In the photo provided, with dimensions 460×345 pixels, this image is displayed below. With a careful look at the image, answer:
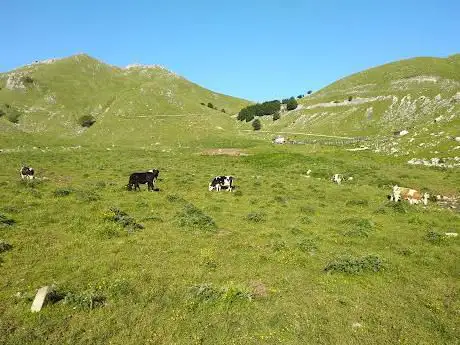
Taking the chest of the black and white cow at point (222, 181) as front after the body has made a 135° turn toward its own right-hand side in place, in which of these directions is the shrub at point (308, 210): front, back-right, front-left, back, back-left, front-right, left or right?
right

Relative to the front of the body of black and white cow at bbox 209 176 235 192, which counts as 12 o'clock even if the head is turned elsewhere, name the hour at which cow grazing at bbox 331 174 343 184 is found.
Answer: The cow grazing is roughly at 5 o'clock from the black and white cow.

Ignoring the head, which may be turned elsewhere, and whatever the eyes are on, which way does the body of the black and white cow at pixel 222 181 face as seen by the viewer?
to the viewer's left

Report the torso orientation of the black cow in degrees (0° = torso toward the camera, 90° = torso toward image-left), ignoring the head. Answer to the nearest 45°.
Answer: approximately 270°

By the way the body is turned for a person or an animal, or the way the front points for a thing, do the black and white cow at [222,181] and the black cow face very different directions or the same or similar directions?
very different directions
